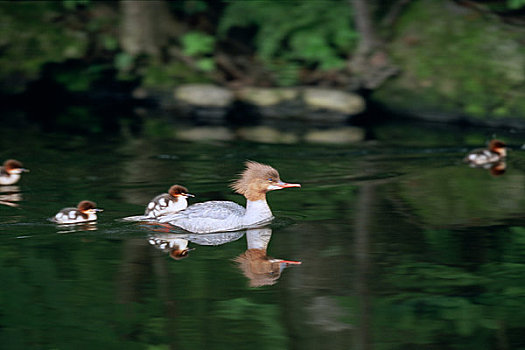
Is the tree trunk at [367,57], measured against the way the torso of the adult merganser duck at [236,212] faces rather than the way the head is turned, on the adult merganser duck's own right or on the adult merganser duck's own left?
on the adult merganser duck's own left

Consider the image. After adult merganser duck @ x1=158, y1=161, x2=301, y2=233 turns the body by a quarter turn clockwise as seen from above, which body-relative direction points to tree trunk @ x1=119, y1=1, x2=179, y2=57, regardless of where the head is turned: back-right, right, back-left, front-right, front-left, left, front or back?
back

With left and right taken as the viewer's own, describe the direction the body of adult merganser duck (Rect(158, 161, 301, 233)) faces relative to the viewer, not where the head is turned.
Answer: facing to the right of the viewer
